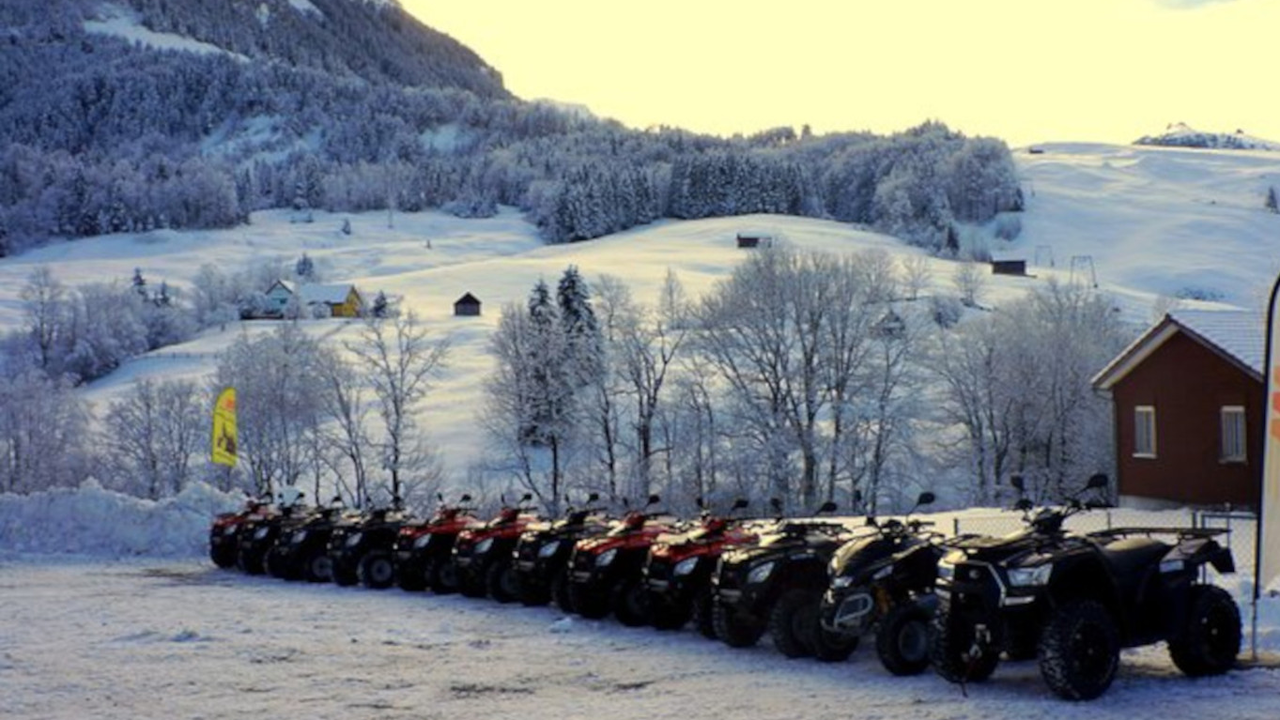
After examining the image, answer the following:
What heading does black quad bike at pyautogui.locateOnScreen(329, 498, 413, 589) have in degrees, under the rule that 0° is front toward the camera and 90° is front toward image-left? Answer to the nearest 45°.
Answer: approximately 45°

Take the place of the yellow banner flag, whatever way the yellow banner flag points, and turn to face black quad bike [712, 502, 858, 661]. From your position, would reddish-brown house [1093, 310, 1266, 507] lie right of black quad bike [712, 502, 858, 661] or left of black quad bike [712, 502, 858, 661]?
left

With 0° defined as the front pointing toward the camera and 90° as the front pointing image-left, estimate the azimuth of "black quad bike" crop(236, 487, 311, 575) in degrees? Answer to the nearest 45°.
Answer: approximately 45°

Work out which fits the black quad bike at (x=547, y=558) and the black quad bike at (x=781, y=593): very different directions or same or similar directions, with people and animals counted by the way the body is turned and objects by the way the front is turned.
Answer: same or similar directions

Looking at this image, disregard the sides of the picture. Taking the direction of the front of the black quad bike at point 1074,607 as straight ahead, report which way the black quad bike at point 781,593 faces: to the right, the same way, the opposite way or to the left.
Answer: the same way

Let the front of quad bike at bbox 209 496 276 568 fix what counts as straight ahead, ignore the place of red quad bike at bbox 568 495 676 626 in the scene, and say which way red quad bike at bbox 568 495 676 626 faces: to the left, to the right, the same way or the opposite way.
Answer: the same way

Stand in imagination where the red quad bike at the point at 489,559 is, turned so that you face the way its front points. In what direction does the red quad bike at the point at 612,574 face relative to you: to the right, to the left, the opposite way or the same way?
the same way

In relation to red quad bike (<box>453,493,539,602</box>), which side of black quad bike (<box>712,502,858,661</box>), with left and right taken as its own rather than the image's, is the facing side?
right

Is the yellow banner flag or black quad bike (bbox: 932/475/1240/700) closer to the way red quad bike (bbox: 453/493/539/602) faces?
the black quad bike

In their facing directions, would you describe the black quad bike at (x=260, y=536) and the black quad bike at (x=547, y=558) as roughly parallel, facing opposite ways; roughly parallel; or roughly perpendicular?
roughly parallel

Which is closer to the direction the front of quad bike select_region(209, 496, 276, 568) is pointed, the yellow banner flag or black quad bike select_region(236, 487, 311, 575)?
the black quad bike

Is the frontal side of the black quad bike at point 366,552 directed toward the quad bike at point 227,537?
no

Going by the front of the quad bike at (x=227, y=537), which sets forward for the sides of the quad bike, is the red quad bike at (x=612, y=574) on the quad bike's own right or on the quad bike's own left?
on the quad bike's own left

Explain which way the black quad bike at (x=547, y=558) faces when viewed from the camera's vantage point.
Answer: facing the viewer and to the left of the viewer

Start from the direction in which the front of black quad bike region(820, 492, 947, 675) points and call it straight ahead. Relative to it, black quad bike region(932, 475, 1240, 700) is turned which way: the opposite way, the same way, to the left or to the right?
the same way

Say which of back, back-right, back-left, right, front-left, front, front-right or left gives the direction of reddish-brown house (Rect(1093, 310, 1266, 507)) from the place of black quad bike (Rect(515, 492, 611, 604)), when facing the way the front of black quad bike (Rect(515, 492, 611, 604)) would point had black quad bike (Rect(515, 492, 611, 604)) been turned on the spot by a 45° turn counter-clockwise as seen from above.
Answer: back-left

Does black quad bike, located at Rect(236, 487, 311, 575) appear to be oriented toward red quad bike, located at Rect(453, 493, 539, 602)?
no

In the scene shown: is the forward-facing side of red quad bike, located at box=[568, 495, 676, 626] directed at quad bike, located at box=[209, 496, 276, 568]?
no

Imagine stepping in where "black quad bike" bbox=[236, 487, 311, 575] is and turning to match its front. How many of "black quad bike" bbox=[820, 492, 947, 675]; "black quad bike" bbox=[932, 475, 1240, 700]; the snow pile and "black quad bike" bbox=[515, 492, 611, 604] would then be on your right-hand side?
1

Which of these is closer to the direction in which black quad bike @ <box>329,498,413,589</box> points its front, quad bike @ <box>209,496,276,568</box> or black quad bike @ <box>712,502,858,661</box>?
the black quad bike @ <box>712,502,858,661</box>

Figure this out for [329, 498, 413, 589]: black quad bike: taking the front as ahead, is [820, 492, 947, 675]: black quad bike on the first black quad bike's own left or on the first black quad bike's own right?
on the first black quad bike's own left

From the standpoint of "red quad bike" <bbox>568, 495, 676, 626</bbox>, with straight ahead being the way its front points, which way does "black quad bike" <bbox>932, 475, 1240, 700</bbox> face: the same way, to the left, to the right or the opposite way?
the same way

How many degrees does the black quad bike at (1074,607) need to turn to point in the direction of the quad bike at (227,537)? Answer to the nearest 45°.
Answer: approximately 90° to its right

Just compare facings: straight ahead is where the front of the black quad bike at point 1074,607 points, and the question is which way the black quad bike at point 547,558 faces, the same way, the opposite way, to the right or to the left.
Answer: the same way
